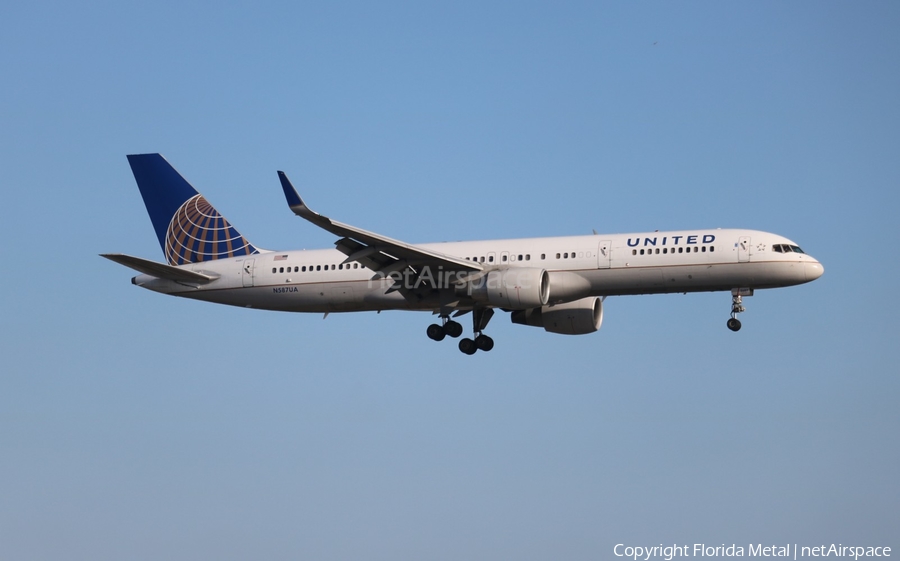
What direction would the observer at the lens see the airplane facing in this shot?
facing to the right of the viewer
